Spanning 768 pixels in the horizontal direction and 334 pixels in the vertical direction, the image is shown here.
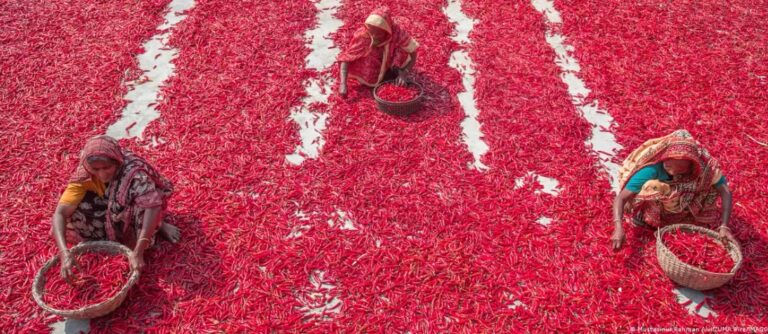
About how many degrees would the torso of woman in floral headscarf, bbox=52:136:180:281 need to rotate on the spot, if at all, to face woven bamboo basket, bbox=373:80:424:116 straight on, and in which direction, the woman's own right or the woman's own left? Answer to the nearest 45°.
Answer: approximately 135° to the woman's own left

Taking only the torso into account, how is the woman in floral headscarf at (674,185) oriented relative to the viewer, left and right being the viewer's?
facing the viewer

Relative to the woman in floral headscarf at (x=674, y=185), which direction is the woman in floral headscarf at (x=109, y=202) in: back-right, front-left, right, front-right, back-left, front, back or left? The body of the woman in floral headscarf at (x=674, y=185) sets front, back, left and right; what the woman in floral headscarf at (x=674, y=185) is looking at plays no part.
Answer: front-right

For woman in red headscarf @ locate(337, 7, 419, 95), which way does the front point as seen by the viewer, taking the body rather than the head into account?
toward the camera

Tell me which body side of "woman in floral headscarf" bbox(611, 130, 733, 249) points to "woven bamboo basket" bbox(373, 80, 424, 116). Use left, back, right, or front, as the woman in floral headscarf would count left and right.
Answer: right

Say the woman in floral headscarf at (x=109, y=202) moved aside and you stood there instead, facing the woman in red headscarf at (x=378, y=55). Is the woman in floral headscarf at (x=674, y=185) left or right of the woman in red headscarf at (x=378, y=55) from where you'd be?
right

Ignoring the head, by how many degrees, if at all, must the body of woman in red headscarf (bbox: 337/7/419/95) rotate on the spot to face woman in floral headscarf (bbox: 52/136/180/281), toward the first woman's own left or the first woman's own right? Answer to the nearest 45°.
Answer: approximately 45° to the first woman's own right

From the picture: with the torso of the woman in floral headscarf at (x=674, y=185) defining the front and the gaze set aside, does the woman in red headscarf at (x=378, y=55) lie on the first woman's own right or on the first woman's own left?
on the first woman's own right

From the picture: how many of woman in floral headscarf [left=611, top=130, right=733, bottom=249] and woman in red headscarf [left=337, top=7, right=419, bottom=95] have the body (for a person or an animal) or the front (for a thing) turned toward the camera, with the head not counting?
2

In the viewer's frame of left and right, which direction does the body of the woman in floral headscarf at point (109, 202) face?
facing the viewer and to the left of the viewer
